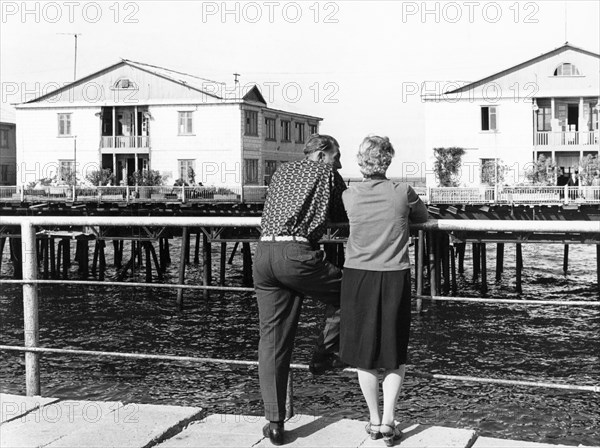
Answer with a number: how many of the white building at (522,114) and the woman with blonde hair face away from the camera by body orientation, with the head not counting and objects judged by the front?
1

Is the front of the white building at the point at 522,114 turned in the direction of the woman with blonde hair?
yes

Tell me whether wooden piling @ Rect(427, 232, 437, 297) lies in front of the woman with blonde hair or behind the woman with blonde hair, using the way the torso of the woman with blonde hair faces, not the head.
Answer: in front

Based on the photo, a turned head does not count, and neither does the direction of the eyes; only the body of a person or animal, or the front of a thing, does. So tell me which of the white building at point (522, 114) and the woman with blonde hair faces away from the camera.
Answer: the woman with blonde hair

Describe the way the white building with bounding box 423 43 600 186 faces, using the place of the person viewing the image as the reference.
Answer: facing the viewer

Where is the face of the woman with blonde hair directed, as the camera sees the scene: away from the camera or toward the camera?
away from the camera

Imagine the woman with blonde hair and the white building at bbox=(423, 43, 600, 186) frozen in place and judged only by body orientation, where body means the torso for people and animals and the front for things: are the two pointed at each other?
yes

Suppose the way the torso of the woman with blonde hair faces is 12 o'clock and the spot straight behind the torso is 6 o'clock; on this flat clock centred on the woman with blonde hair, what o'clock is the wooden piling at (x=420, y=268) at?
The wooden piling is roughly at 12 o'clock from the woman with blonde hair.

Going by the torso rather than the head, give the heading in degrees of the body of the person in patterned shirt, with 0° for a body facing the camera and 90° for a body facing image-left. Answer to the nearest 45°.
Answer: approximately 225°

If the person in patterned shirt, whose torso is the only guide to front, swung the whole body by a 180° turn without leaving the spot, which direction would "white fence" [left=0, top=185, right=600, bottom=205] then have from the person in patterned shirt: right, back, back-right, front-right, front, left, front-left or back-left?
back-right

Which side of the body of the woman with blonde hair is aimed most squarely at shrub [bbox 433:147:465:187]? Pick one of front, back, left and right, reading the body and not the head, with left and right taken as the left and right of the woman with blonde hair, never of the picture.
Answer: front

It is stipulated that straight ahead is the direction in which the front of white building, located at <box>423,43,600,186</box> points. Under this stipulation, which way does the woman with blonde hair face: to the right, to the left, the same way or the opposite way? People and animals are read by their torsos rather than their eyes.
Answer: the opposite way

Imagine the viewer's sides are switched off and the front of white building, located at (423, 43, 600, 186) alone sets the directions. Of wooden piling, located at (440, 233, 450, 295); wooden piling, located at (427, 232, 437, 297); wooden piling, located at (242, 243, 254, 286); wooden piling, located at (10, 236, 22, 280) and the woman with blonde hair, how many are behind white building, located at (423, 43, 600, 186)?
0

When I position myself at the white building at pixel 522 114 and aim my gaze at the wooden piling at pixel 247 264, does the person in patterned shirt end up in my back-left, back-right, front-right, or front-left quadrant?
front-left

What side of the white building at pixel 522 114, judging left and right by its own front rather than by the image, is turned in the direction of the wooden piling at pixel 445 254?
front

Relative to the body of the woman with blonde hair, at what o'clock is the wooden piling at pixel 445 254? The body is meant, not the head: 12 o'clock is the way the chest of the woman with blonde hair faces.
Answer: The wooden piling is roughly at 12 o'clock from the woman with blonde hair.

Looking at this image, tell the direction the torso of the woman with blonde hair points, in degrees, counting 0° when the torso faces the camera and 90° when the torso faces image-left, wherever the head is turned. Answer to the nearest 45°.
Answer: approximately 180°
